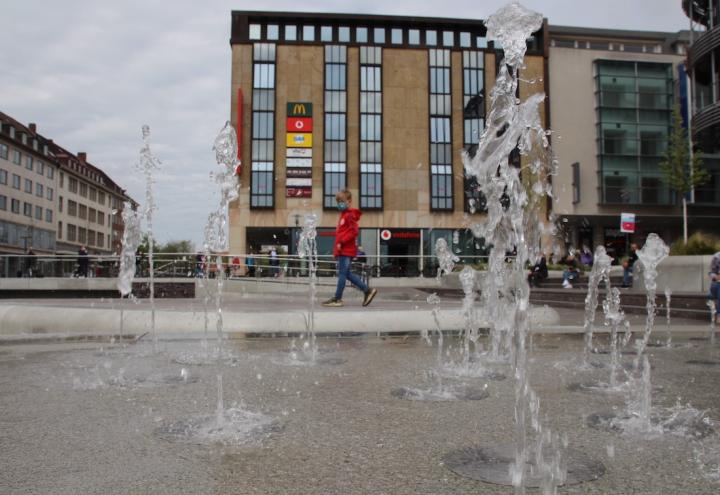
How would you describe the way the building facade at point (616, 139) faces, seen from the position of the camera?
facing the viewer

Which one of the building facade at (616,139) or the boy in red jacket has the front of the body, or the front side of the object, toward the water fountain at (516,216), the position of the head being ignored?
the building facade

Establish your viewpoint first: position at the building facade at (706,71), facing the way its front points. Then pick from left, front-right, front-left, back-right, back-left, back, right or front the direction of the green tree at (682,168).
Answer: back-right

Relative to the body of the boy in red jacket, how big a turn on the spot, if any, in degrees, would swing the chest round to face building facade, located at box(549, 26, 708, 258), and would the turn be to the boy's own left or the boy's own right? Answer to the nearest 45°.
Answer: approximately 135° to the boy's own right

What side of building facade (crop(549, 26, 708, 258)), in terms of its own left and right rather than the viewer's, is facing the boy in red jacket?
front

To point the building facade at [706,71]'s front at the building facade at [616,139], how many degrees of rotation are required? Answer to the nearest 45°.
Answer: approximately 135° to its right

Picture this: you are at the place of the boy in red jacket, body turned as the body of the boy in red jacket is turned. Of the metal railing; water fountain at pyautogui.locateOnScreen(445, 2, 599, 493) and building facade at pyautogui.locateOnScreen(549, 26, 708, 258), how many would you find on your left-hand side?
1

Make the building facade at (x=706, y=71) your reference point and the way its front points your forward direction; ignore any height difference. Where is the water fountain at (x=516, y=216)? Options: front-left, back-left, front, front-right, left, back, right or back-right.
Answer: front-left

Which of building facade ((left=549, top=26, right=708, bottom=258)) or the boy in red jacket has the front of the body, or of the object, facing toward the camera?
the building facade

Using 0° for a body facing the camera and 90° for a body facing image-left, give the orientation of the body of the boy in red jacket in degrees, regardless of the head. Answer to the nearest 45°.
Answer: approximately 90°

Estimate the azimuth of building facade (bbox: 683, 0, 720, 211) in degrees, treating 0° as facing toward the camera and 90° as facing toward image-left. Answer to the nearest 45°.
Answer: approximately 45°

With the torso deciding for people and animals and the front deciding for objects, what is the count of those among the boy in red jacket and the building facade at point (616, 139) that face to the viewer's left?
1
